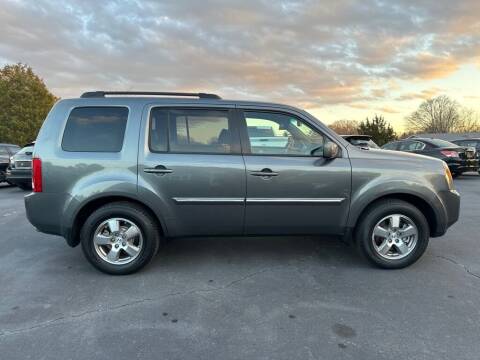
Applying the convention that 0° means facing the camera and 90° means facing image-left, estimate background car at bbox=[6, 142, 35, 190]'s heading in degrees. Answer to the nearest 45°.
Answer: approximately 45°

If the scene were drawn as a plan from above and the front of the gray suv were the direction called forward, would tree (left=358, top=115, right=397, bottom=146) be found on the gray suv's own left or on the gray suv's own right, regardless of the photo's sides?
on the gray suv's own left

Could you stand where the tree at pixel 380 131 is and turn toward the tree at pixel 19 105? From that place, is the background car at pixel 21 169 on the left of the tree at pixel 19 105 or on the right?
left

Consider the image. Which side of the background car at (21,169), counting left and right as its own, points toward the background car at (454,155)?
left

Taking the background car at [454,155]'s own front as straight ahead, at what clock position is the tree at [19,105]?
The tree is roughly at 11 o'clock from the background car.

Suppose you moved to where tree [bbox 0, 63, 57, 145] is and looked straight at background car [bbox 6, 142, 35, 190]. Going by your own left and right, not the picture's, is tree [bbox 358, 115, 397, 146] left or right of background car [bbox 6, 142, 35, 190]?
left

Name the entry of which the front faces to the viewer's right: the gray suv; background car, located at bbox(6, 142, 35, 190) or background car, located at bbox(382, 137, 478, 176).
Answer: the gray suv

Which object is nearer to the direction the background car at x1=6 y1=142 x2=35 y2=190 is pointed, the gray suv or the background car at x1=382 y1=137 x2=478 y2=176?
the gray suv

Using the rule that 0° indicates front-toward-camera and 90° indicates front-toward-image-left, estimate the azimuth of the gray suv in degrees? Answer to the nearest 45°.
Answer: approximately 270°

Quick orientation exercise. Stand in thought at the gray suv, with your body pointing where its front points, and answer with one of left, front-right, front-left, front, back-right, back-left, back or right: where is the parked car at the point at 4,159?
back-left

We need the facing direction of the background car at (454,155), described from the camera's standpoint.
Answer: facing away from the viewer and to the left of the viewer

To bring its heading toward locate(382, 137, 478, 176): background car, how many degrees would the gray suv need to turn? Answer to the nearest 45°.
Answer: approximately 45° to its left

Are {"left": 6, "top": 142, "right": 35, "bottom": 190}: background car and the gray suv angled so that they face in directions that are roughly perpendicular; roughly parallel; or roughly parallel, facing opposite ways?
roughly perpendicular

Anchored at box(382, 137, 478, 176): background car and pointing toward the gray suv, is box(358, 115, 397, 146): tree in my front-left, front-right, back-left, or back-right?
back-right
